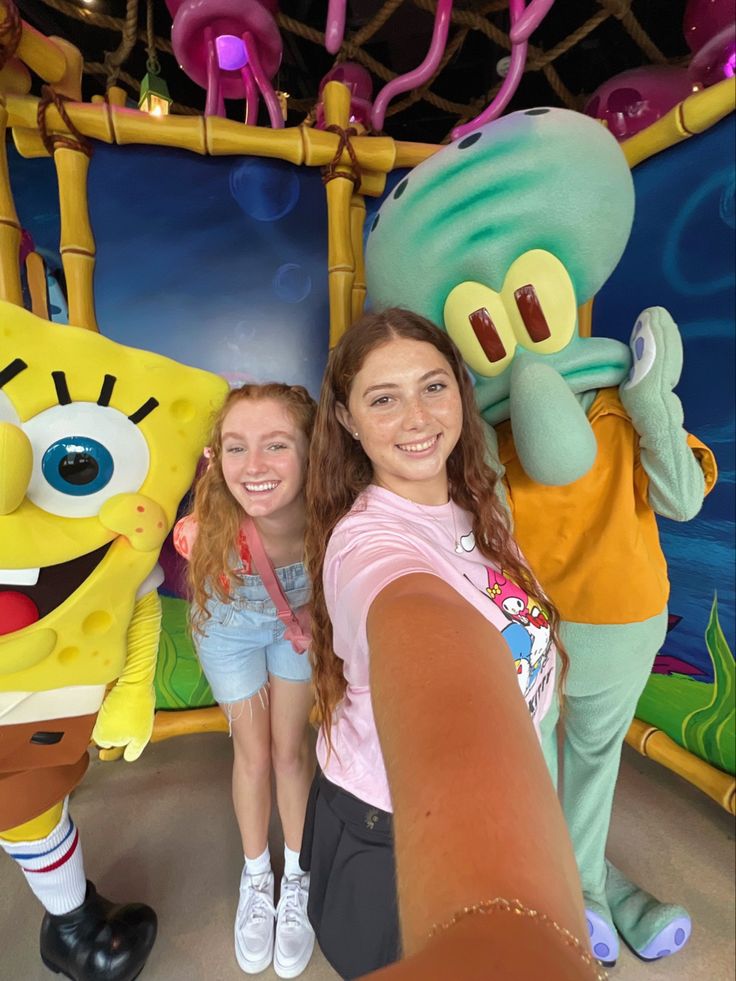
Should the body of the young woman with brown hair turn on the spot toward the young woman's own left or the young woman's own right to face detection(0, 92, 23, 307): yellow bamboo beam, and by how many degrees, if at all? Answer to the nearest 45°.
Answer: approximately 135° to the young woman's own right

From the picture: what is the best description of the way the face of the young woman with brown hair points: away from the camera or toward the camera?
toward the camera

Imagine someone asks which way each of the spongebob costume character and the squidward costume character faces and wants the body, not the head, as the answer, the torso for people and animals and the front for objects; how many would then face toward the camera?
2

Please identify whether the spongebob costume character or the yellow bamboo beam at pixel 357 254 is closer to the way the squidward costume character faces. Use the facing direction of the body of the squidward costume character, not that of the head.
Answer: the spongebob costume character

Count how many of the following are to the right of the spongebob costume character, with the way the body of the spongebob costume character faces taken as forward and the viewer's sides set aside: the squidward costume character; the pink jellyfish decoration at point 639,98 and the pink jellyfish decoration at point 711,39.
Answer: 0

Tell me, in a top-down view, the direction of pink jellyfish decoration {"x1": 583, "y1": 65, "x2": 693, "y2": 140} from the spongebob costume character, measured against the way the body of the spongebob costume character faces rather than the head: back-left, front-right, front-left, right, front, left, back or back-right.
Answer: left

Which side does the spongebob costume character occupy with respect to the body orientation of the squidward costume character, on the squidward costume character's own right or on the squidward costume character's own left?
on the squidward costume character's own right

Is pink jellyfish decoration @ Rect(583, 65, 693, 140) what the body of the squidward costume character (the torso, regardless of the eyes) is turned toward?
no

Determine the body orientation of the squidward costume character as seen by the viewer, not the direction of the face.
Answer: toward the camera

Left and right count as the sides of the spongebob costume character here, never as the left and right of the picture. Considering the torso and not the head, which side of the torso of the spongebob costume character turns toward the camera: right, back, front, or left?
front

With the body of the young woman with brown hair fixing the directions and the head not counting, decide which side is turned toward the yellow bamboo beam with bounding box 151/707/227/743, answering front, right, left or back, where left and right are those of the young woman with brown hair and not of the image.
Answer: back

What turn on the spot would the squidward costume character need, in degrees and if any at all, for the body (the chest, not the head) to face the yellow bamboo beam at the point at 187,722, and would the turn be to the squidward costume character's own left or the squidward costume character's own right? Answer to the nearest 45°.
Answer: approximately 90° to the squidward costume character's own right
